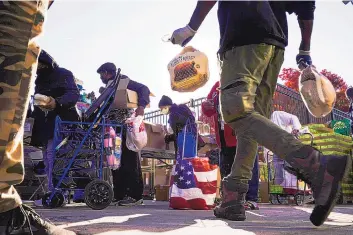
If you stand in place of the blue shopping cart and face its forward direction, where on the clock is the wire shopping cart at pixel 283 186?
The wire shopping cart is roughly at 5 o'clock from the blue shopping cart.

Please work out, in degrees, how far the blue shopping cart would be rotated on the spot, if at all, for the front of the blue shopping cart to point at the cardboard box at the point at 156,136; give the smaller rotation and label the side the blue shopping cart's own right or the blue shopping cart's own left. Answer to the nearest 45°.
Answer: approximately 135° to the blue shopping cart's own right

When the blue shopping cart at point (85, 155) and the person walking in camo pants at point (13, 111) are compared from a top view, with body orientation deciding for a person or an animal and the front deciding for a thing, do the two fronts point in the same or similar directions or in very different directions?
very different directions

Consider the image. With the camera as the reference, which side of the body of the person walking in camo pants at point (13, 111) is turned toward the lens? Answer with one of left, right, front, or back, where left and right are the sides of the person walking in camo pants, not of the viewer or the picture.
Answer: right

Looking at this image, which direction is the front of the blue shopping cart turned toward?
to the viewer's left

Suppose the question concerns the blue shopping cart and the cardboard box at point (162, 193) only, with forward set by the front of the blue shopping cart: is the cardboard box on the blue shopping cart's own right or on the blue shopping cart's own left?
on the blue shopping cart's own right

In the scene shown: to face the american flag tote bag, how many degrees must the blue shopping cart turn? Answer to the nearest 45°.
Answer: approximately 180°
